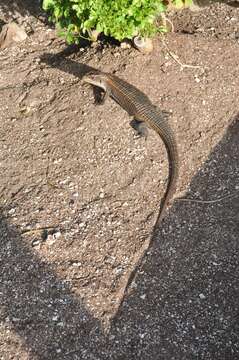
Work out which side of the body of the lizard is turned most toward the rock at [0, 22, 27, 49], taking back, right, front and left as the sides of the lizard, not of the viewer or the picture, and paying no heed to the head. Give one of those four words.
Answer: front

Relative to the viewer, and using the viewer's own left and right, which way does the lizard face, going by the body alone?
facing away from the viewer and to the left of the viewer

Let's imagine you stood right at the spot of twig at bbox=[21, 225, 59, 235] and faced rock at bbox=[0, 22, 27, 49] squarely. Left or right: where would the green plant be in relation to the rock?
right

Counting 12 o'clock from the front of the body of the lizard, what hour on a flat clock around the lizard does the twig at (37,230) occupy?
The twig is roughly at 9 o'clock from the lizard.

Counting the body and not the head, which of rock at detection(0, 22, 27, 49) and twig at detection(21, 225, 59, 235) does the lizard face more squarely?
the rock
